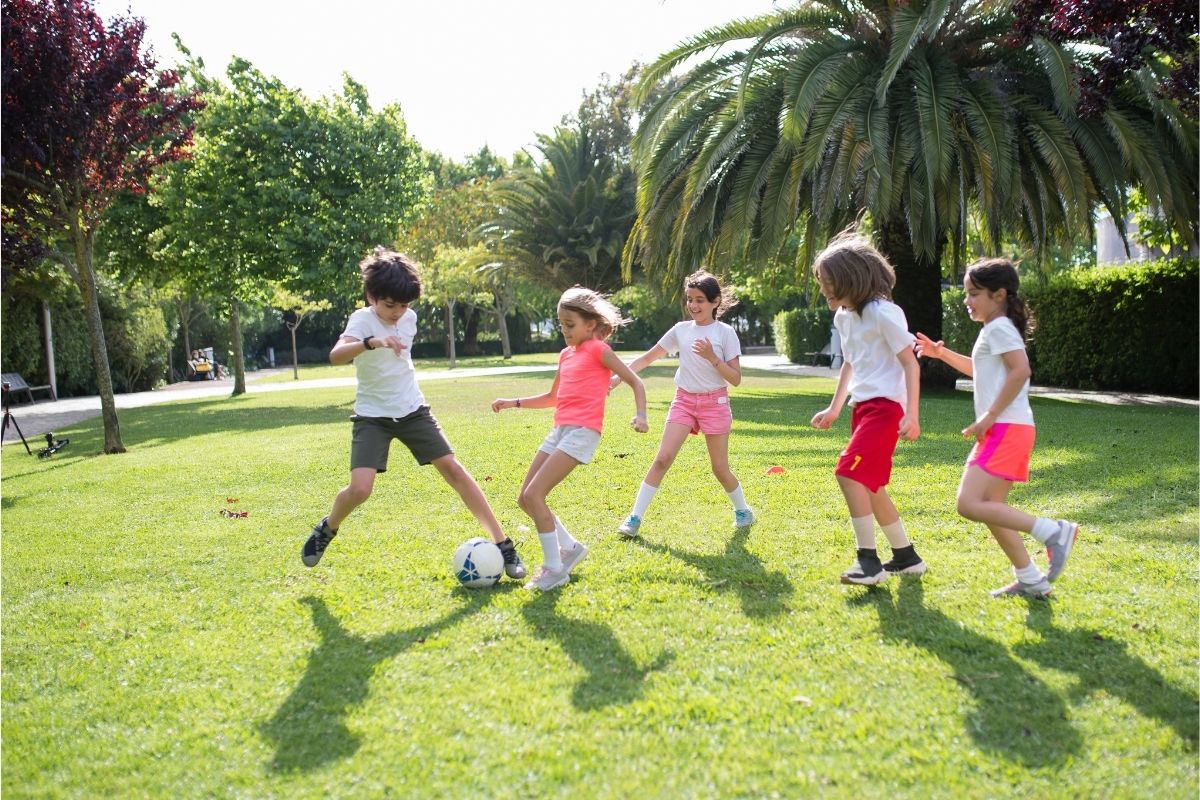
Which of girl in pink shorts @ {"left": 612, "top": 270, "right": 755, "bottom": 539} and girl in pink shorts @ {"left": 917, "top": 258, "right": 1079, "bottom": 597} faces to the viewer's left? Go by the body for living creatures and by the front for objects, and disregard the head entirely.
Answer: girl in pink shorts @ {"left": 917, "top": 258, "right": 1079, "bottom": 597}

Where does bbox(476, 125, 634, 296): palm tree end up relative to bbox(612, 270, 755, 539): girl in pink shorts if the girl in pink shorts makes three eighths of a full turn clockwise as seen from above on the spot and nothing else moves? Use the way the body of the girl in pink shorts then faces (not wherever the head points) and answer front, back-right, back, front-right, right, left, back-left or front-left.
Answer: front-right

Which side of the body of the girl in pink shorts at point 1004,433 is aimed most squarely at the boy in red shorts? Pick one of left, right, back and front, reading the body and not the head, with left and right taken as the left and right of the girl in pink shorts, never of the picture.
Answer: front

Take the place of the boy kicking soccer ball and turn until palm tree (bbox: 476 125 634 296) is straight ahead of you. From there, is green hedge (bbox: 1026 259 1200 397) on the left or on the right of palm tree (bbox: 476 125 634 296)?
right

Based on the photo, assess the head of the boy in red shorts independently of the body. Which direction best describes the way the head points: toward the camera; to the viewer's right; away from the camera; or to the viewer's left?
to the viewer's left

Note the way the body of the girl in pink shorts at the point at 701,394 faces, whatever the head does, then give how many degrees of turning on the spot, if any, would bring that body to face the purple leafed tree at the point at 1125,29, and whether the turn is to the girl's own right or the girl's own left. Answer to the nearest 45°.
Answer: approximately 135° to the girl's own left

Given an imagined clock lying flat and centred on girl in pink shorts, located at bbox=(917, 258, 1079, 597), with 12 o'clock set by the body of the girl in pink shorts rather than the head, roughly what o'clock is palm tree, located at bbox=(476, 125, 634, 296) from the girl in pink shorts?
The palm tree is roughly at 2 o'clock from the girl in pink shorts.

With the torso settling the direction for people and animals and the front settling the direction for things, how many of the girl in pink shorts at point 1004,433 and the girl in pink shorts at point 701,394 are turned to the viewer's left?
1

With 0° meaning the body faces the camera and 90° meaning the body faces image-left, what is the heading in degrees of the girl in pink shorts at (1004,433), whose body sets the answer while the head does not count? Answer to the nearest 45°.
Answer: approximately 90°

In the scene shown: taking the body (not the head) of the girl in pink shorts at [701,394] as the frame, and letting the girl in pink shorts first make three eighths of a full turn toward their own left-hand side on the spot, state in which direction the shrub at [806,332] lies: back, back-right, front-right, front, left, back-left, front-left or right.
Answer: front-left

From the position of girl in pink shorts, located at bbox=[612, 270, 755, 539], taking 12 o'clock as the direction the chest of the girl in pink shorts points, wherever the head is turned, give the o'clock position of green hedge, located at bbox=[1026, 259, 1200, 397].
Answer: The green hedge is roughly at 7 o'clock from the girl in pink shorts.

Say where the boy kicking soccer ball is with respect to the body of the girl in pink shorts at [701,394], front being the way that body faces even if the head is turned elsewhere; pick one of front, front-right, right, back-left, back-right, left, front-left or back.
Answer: front-right

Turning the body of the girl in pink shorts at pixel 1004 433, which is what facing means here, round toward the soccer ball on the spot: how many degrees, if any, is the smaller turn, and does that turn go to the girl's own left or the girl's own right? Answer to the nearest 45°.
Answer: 0° — they already face it

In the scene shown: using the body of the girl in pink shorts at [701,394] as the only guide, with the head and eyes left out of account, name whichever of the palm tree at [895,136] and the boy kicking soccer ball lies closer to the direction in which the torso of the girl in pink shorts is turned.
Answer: the boy kicking soccer ball

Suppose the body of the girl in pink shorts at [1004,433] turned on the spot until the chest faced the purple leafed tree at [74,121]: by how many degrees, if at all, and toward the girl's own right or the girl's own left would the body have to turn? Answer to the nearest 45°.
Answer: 0° — they already face it

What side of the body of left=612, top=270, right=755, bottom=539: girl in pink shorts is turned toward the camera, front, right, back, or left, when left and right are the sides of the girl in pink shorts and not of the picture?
front

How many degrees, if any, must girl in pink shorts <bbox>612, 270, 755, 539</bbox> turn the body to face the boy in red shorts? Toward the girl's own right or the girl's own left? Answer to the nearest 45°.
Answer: approximately 45° to the girl's own left

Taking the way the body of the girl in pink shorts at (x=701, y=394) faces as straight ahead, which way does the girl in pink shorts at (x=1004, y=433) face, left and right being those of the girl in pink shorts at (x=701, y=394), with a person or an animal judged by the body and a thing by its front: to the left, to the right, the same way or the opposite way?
to the right

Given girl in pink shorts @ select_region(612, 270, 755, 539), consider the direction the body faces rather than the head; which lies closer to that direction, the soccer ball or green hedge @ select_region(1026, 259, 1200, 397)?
the soccer ball
